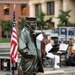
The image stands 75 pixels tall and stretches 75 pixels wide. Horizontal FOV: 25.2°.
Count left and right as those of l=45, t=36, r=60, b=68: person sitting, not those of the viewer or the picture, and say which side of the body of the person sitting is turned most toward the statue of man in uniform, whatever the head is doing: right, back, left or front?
right

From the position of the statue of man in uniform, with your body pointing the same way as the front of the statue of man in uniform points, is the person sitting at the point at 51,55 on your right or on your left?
on your left

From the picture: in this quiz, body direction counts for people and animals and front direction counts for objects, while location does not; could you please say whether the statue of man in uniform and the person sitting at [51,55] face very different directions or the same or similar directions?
same or similar directions
